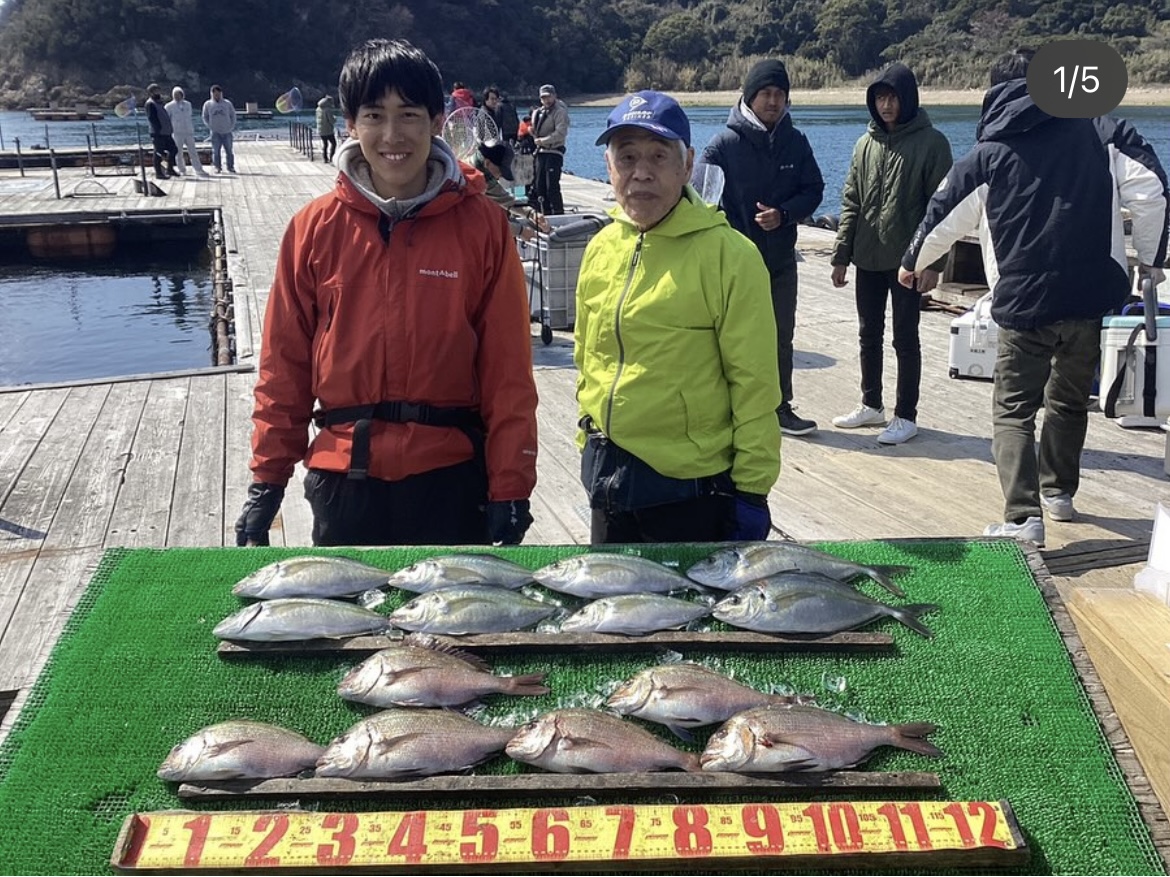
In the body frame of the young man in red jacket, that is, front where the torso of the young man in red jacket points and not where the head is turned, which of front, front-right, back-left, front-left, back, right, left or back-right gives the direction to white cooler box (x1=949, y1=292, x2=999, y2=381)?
back-left

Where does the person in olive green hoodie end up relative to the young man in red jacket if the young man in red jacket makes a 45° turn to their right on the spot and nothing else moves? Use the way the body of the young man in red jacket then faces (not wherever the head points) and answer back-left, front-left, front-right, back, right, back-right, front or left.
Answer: back

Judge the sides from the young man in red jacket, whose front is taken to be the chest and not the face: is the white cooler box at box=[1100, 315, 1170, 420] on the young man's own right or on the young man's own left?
on the young man's own left

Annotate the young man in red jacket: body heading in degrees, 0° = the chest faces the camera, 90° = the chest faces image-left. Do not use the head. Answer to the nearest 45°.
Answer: approximately 0°

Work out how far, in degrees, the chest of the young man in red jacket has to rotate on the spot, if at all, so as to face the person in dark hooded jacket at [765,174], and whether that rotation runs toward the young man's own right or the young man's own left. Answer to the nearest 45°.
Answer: approximately 135° to the young man's own left

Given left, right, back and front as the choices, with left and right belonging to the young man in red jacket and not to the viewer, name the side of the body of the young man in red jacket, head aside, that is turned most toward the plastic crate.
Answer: back

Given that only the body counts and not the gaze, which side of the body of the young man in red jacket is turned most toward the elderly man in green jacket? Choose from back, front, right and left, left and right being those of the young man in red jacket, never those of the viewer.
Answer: left
